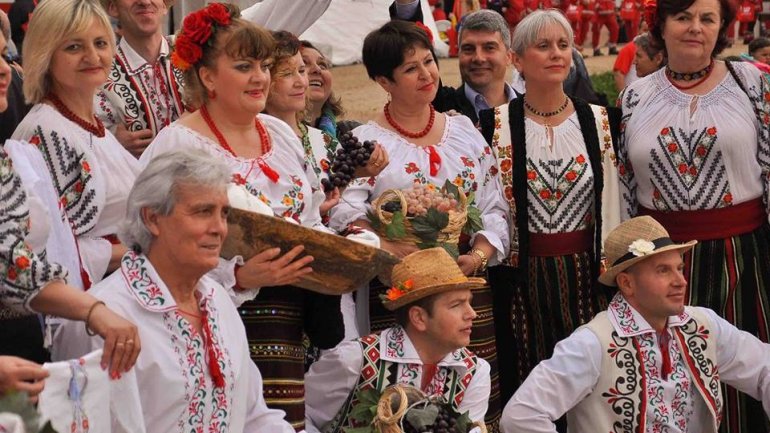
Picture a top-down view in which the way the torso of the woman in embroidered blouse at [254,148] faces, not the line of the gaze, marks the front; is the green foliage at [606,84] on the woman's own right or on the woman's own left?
on the woman's own left

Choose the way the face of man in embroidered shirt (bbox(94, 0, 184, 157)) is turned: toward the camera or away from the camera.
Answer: toward the camera

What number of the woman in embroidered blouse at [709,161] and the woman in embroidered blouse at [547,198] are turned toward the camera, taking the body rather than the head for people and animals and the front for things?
2

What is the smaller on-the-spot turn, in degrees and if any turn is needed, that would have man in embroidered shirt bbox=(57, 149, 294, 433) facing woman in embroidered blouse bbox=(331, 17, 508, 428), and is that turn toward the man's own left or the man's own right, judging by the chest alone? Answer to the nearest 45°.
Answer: approximately 90° to the man's own left

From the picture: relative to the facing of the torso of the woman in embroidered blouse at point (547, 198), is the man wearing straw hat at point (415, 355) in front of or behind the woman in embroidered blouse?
in front

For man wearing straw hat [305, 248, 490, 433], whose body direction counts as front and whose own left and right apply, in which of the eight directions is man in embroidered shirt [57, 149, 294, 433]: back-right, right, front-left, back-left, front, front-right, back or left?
right

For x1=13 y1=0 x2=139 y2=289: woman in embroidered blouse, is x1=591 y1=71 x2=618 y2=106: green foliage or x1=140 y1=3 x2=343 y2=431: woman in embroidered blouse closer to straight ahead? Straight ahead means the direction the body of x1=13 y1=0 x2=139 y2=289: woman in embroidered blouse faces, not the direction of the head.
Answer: the woman in embroidered blouse

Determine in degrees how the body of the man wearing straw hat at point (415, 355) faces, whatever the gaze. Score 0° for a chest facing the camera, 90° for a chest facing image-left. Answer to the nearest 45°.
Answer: approximately 315°

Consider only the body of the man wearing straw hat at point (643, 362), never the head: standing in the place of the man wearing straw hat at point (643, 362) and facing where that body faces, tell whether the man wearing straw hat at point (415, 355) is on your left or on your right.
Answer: on your right

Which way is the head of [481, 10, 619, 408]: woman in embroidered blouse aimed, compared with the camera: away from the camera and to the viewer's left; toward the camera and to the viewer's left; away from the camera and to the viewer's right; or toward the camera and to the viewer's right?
toward the camera and to the viewer's right

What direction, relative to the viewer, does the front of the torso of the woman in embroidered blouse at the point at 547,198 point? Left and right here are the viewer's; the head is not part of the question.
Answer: facing the viewer

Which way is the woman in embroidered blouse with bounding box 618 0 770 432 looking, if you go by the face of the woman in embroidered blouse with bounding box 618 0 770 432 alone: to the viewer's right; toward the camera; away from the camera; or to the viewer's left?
toward the camera

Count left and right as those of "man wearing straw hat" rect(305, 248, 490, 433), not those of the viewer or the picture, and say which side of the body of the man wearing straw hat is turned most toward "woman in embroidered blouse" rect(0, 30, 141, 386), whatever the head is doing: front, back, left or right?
right
